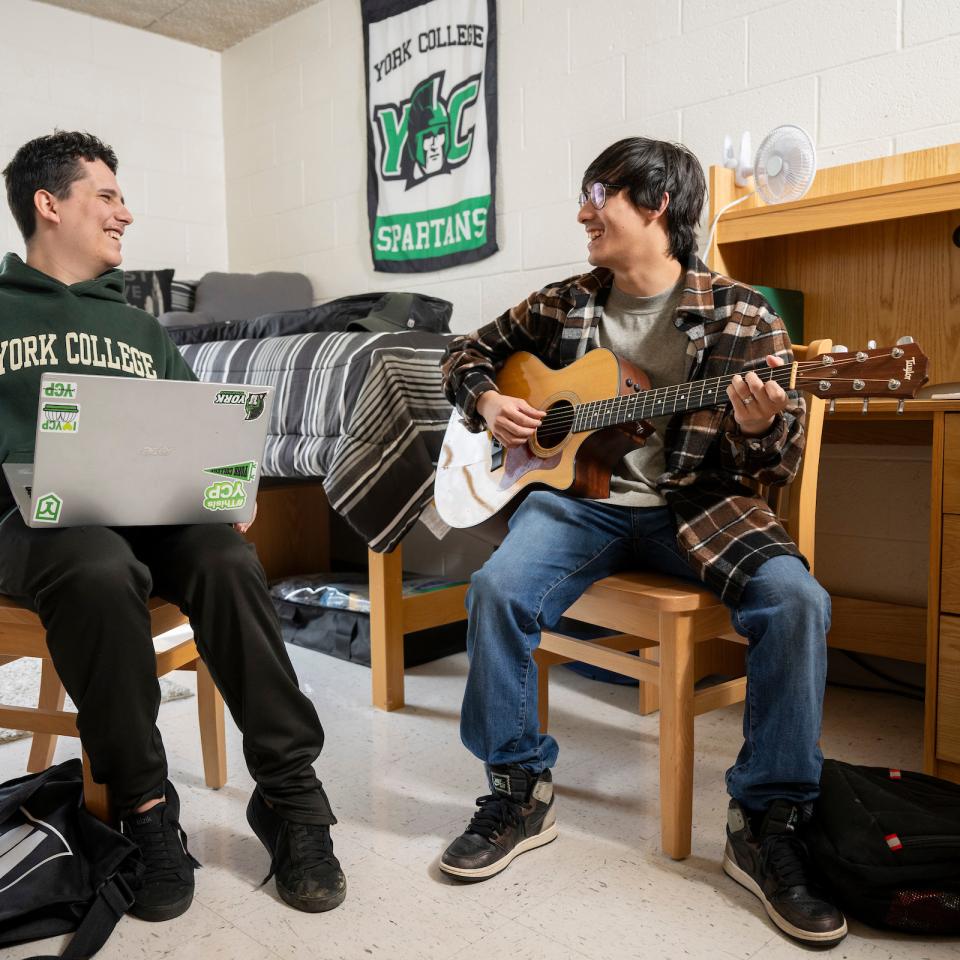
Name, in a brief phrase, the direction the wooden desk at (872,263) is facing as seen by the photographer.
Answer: facing the viewer and to the left of the viewer

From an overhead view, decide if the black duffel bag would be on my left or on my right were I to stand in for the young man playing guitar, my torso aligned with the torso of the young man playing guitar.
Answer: on my right

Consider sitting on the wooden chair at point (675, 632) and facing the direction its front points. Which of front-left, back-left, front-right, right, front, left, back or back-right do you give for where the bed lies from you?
right

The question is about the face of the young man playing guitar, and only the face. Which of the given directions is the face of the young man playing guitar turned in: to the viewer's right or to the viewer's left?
to the viewer's left

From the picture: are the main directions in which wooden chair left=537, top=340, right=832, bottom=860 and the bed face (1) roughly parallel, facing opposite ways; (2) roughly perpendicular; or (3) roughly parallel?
roughly perpendicular

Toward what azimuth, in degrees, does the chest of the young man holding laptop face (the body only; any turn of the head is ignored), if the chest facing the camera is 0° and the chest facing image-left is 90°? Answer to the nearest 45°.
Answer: approximately 315°

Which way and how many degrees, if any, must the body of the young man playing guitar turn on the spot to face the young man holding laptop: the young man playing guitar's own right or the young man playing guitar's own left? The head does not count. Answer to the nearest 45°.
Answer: approximately 90° to the young man playing guitar's own right

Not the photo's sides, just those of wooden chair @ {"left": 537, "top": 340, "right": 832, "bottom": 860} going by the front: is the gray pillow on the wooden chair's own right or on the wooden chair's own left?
on the wooden chair's own right

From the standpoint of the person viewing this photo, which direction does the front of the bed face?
facing the viewer and to the right of the viewer

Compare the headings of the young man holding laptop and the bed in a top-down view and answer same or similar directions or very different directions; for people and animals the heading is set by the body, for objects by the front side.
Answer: same or similar directions

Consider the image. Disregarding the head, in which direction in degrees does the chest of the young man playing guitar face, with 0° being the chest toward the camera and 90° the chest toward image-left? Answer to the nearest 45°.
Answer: approximately 0°

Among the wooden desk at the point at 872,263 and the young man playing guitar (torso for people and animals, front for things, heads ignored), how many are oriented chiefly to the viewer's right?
0

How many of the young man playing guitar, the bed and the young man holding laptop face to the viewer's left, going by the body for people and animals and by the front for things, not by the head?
0

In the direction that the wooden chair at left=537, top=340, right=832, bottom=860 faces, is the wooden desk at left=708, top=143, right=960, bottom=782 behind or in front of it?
behind

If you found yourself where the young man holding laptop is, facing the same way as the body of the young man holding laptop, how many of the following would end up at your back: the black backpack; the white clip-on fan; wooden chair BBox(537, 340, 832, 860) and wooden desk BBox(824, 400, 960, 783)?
0

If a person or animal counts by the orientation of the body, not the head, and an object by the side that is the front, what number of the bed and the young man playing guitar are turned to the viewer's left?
0

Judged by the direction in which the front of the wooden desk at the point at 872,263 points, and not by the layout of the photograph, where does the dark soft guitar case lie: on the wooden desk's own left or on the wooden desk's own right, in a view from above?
on the wooden desk's own right

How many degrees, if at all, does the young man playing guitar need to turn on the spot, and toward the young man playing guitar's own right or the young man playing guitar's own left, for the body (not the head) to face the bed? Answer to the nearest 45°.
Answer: approximately 135° to the young man playing guitar's own right
